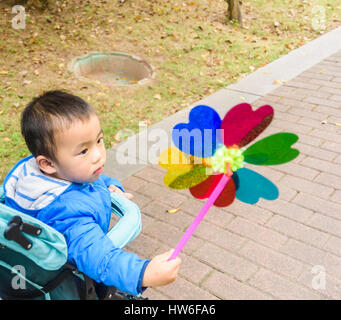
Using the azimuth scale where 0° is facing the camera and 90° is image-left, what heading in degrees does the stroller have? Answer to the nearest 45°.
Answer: approximately 270°

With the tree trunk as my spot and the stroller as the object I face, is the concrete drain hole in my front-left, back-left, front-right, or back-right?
front-right

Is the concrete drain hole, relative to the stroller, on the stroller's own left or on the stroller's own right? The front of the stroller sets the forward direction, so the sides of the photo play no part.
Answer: on the stroller's own left

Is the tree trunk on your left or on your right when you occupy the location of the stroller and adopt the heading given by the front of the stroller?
on your left

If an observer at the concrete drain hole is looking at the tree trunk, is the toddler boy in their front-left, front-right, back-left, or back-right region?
back-right
